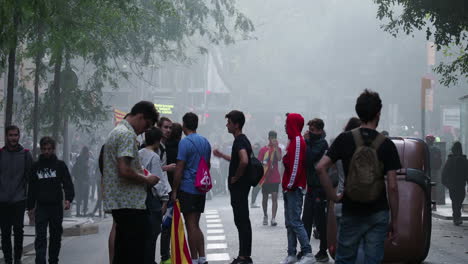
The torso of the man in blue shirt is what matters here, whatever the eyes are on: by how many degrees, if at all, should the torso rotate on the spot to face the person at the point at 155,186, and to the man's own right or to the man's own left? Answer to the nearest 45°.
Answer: approximately 90° to the man's own left

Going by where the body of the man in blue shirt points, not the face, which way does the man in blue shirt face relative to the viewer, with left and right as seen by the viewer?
facing away from the viewer and to the left of the viewer

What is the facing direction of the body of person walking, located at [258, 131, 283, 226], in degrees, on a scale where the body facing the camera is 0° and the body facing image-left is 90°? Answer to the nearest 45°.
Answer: approximately 0°

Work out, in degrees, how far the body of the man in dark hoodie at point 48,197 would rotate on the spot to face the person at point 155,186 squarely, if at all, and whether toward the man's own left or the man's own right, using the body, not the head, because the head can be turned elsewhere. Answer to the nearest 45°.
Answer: approximately 45° to the man's own left

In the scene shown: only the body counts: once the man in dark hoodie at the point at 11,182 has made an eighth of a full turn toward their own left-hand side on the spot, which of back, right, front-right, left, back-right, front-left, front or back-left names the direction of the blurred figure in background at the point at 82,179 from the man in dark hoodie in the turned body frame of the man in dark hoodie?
back-left
